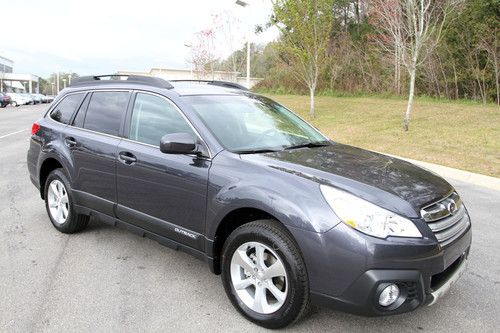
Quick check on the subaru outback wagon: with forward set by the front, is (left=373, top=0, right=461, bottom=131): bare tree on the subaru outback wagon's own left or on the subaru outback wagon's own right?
on the subaru outback wagon's own left

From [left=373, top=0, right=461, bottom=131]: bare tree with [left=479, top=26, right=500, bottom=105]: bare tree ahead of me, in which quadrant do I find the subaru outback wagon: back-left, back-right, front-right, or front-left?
back-right

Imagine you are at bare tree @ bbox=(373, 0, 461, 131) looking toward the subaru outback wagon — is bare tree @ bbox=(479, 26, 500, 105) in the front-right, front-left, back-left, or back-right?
back-left

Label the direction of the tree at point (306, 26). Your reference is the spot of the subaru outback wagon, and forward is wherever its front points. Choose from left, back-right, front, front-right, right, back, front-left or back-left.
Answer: back-left

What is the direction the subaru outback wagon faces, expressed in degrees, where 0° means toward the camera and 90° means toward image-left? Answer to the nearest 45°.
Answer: approximately 315°

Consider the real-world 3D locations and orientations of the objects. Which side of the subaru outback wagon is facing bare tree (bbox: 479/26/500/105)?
left

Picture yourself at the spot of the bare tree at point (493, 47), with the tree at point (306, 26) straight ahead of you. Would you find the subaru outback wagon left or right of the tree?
left
